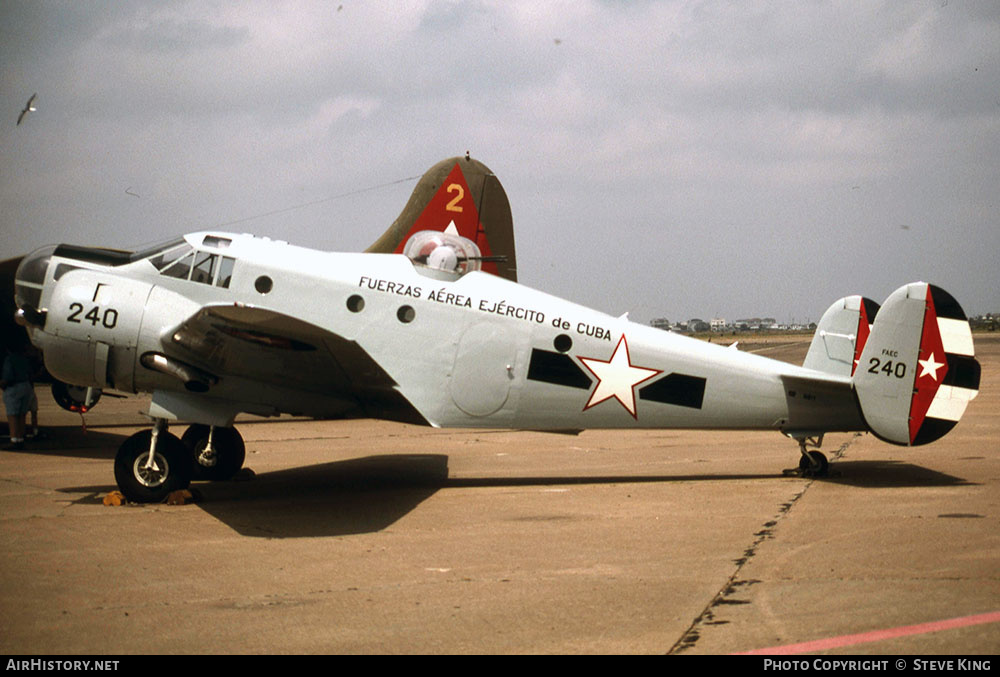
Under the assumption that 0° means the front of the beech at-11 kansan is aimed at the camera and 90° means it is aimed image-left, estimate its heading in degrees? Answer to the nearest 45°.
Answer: approximately 90°

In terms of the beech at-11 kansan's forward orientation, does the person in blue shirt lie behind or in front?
in front
